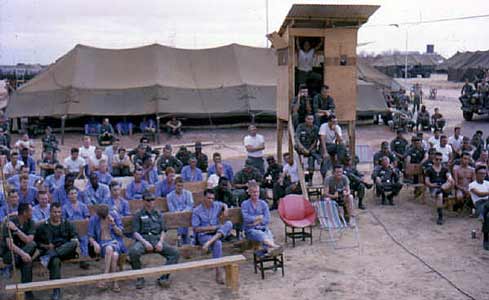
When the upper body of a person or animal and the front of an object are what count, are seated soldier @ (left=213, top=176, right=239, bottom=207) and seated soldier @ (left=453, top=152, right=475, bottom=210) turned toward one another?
no

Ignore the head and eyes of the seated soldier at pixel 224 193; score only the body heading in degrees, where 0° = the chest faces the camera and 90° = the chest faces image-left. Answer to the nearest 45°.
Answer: approximately 315°

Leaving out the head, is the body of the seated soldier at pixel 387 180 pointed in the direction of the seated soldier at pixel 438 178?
no

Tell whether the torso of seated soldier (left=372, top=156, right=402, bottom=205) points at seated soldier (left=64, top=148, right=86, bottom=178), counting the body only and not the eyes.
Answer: no

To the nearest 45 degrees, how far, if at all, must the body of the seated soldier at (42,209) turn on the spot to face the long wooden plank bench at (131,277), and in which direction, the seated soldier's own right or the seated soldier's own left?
0° — they already face it

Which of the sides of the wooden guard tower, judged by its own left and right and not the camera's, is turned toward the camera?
front

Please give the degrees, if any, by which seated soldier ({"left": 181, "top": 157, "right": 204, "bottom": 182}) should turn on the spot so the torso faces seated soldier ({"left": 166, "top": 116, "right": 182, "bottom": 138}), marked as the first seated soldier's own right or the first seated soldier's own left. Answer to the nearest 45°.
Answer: approximately 180°

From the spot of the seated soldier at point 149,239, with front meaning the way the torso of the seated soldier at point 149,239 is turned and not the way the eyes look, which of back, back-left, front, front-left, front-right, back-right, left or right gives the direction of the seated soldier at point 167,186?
back

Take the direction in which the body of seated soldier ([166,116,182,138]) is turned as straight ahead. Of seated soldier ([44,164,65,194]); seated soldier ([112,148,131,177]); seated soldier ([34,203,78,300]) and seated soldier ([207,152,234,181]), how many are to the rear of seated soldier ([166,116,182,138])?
0

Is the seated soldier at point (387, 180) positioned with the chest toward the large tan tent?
no

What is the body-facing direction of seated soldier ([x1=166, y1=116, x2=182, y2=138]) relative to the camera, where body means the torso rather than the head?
toward the camera

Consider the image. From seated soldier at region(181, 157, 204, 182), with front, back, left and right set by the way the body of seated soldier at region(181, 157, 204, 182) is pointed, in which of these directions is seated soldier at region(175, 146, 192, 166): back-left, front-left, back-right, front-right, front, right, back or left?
back

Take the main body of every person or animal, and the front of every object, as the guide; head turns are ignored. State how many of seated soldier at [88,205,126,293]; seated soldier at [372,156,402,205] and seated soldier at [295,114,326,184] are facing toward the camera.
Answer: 3

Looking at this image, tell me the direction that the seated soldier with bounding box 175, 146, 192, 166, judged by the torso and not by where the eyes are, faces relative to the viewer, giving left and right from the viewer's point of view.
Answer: facing the viewer

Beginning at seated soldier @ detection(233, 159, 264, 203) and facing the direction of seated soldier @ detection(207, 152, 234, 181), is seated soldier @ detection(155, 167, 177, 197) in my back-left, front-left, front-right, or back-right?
front-left

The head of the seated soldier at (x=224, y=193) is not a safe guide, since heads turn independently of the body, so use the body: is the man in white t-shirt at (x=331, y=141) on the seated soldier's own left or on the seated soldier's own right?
on the seated soldier's own left

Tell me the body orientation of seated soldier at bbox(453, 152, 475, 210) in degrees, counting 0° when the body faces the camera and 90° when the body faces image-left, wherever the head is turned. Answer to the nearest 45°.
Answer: approximately 45°

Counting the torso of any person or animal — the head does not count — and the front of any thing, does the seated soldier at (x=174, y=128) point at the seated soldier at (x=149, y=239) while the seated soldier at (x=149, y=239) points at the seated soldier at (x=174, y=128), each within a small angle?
no
